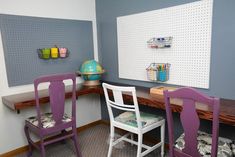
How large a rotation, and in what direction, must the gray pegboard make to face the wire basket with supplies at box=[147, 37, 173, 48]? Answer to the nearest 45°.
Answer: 0° — it already faces it

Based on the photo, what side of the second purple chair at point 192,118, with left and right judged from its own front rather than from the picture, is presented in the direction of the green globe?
left

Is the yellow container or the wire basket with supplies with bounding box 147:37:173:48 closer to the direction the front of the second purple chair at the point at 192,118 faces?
the wire basket with supplies

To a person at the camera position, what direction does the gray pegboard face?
facing the viewer and to the right of the viewer

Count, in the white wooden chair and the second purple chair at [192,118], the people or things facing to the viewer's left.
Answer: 0

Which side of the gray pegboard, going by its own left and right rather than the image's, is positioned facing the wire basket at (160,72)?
front

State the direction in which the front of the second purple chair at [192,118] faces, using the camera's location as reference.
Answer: facing away from the viewer and to the right of the viewer

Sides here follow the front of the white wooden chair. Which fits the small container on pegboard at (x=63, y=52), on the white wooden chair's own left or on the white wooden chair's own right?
on the white wooden chair's own left

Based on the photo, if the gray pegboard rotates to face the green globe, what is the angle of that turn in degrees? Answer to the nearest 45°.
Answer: approximately 45° to its left

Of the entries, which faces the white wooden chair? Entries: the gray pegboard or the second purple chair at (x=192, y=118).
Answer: the gray pegboard

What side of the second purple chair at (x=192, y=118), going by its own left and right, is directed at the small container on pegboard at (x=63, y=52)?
left
